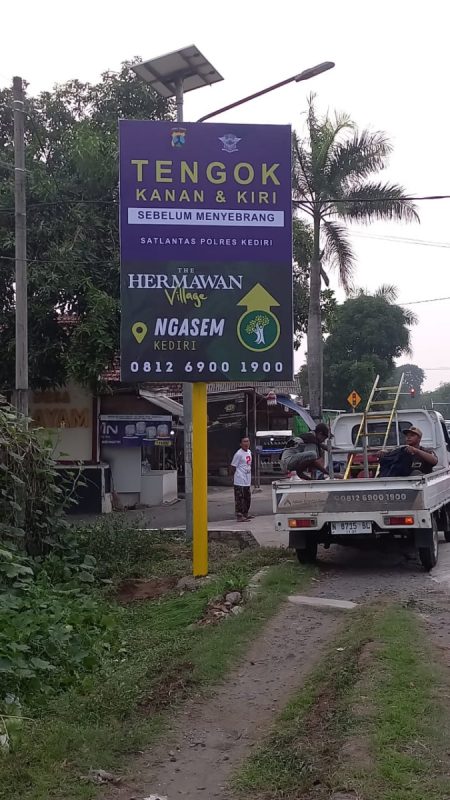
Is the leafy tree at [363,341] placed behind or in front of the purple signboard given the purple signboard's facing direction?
behind

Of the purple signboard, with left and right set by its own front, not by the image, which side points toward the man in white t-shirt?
back

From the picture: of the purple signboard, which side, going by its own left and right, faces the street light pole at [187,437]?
back

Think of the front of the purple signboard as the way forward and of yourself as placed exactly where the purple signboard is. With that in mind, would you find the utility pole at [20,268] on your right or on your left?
on your right
